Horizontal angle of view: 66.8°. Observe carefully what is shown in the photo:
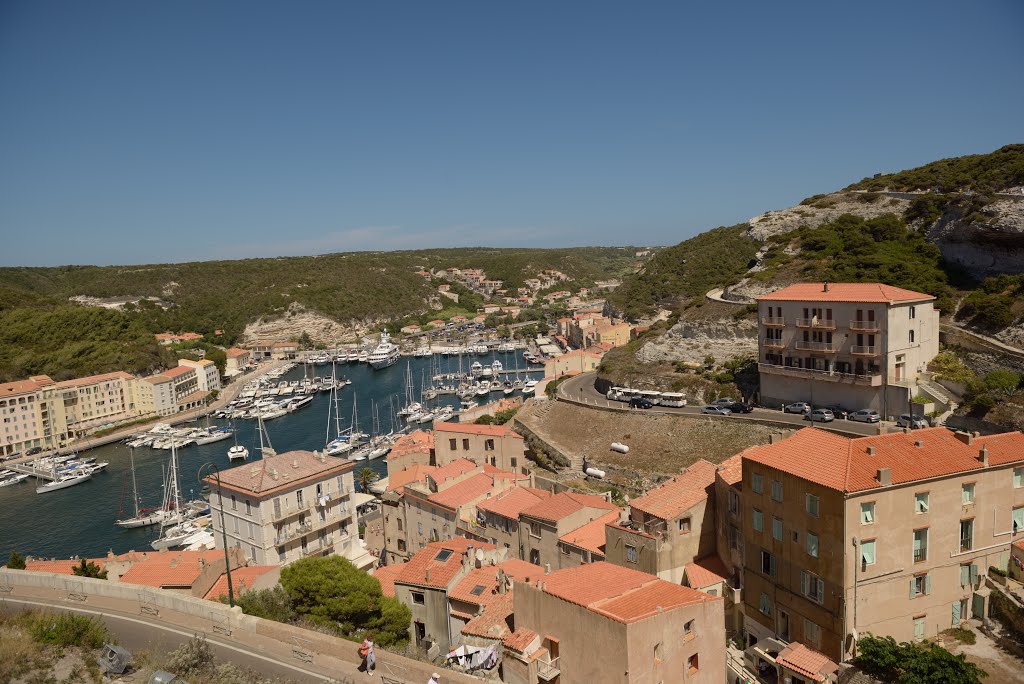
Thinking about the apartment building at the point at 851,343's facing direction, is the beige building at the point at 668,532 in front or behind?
in front

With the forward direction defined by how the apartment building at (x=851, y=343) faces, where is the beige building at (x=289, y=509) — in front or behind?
in front

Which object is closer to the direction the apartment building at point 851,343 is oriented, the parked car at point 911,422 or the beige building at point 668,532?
the beige building

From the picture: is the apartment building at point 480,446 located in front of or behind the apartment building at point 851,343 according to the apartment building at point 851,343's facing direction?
in front

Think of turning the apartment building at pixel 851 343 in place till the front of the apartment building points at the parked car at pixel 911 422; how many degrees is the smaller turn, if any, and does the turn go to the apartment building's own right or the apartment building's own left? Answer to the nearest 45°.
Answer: approximately 90° to the apartment building's own left

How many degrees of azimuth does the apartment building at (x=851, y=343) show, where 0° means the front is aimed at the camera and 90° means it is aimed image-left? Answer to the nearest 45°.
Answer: approximately 45°

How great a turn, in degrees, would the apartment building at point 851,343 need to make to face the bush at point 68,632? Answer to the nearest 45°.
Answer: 0° — it already faces it

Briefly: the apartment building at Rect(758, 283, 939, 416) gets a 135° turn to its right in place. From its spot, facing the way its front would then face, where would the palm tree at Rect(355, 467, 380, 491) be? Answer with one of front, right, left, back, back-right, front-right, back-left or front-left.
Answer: left

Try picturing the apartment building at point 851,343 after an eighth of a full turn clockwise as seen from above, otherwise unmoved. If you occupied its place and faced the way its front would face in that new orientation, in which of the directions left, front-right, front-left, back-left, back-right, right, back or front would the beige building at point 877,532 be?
left
